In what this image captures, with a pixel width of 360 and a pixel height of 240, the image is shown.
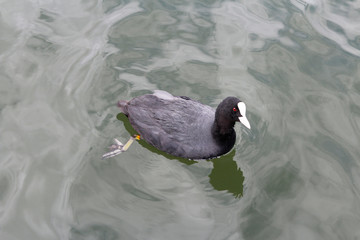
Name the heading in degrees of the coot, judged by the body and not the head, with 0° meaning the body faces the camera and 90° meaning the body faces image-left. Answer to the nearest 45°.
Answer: approximately 315°
